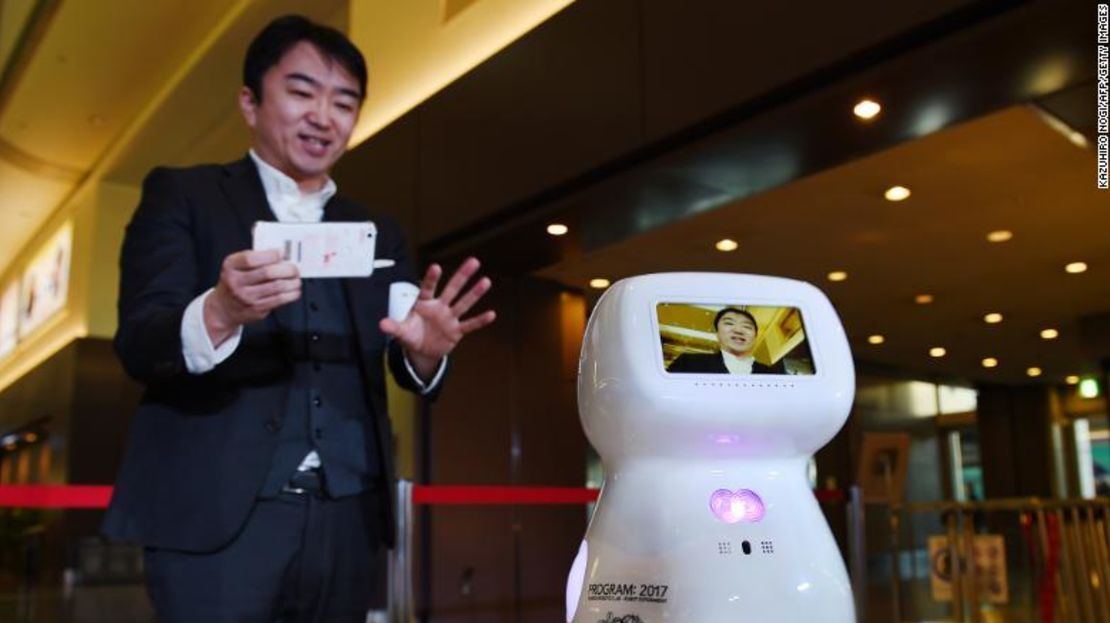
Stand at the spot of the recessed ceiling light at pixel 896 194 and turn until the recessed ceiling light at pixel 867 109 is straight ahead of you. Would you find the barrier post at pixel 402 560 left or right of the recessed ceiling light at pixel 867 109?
right

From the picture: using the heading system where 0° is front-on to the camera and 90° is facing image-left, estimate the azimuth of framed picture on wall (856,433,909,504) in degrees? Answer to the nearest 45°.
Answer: approximately 0°

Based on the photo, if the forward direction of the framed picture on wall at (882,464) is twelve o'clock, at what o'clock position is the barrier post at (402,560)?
The barrier post is roughly at 1 o'clock from the framed picture on wall.

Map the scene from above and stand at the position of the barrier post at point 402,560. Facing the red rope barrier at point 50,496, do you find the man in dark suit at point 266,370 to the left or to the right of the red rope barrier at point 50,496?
left

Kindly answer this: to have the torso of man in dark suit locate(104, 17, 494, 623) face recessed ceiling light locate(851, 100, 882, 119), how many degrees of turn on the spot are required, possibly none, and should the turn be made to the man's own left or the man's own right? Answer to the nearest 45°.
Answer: approximately 90° to the man's own left

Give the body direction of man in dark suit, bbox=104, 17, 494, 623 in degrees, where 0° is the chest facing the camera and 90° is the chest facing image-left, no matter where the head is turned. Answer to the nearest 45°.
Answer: approximately 315°

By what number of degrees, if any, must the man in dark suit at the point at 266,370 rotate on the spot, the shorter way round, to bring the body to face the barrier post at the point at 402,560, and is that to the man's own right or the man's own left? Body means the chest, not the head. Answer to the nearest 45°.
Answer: approximately 135° to the man's own left

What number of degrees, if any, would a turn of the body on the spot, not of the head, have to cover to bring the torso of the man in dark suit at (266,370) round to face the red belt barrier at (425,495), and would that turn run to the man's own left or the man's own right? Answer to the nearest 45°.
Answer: approximately 135° to the man's own left
